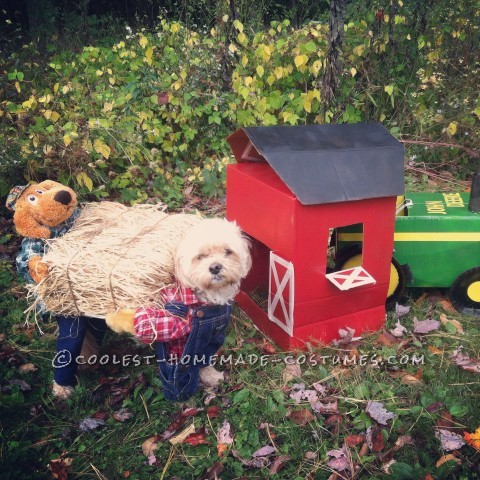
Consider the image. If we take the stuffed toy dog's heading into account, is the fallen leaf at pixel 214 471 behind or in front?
in front

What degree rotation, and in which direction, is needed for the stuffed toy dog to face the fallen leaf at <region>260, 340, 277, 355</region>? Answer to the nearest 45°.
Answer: approximately 45° to its left

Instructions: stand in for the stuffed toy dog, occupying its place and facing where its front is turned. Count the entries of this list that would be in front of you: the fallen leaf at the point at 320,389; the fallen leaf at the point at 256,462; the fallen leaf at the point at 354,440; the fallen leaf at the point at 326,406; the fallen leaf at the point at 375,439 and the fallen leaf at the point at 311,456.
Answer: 6

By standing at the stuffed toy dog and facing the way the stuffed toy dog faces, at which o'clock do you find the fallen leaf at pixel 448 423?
The fallen leaf is roughly at 12 o'clock from the stuffed toy dog.

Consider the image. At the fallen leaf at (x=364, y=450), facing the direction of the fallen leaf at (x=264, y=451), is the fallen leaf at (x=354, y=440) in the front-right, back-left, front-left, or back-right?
front-right

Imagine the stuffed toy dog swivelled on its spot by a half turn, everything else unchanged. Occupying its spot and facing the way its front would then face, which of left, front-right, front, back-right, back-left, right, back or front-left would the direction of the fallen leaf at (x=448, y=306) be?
back-right

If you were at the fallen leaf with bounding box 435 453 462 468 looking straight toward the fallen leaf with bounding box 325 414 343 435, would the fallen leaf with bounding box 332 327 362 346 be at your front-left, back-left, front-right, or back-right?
front-right

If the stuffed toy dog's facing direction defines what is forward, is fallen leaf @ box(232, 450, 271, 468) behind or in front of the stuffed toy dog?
in front

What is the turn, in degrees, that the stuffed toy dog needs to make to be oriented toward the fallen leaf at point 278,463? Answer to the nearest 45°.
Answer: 0° — it already faces it

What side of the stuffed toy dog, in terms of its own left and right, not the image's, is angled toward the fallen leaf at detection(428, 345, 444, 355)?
front

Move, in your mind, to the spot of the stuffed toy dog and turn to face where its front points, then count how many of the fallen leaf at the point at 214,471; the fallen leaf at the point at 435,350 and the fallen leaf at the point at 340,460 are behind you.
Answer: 0

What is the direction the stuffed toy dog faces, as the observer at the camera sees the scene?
facing the viewer and to the right of the viewer

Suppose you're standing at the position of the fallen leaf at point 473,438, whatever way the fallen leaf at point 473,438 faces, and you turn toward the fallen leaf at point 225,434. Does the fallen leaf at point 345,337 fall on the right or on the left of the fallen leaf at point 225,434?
right

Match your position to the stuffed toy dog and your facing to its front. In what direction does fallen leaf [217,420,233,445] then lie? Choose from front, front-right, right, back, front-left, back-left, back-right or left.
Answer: front
